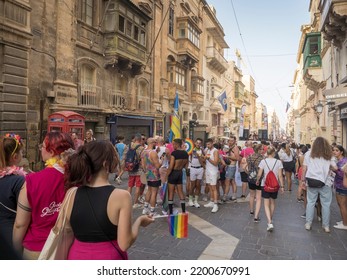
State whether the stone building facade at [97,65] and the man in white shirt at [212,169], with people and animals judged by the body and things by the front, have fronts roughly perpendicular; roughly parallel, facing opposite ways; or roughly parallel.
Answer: roughly perpendicular

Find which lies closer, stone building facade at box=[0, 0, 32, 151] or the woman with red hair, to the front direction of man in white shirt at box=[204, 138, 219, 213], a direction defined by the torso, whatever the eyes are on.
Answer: the woman with red hair

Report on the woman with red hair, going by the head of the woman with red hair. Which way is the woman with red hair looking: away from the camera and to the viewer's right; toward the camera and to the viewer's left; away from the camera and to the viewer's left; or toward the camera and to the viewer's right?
away from the camera and to the viewer's left

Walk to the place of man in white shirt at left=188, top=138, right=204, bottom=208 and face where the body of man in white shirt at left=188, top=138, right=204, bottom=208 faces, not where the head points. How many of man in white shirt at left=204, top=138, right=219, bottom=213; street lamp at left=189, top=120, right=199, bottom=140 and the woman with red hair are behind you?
1

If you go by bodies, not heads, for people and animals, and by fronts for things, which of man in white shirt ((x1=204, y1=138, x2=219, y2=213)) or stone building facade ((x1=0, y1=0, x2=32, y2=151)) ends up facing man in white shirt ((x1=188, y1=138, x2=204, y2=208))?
the stone building facade

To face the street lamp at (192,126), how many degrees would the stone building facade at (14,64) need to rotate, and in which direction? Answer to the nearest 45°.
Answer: approximately 90° to its left

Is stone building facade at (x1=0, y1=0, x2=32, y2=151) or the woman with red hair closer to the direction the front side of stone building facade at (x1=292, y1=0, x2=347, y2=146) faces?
the stone building facade

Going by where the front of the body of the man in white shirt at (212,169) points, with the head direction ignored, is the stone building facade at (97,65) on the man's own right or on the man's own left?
on the man's own right
